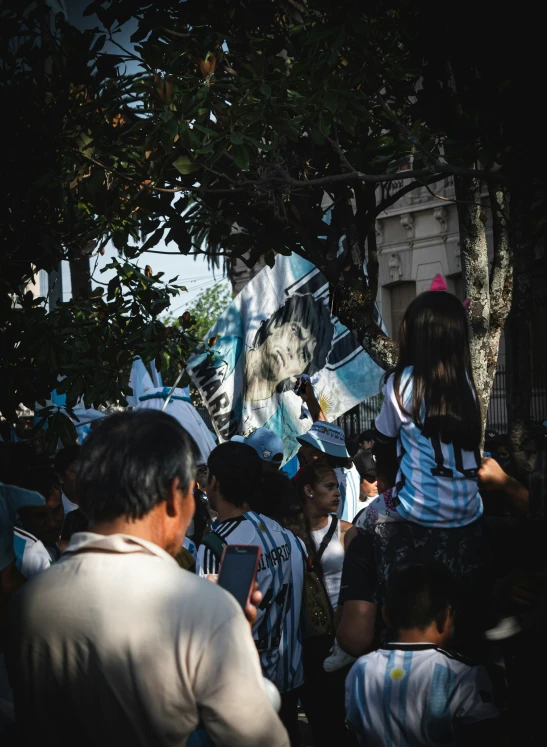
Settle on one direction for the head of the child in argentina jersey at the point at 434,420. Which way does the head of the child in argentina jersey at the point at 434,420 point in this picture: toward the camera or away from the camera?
away from the camera

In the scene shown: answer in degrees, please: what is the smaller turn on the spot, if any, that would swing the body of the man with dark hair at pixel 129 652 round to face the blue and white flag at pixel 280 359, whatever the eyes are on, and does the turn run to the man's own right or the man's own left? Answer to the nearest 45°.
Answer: approximately 45° to the man's own left

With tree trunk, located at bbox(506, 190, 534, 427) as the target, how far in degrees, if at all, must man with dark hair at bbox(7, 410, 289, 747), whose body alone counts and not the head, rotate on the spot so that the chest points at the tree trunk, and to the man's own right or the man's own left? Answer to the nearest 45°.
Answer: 0° — they already face it

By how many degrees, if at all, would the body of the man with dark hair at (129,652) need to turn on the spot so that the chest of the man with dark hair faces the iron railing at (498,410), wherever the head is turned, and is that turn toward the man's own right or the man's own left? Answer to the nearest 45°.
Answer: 0° — they already face it

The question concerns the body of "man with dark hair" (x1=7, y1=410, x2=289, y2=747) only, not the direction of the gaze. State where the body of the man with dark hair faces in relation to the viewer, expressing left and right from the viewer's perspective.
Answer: facing away from the viewer and to the right of the viewer

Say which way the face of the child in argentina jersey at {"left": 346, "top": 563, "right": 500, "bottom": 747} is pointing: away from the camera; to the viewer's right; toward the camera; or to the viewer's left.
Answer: away from the camera

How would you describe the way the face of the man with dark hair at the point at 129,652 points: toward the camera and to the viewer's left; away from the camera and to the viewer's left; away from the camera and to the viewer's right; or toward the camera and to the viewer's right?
away from the camera and to the viewer's right

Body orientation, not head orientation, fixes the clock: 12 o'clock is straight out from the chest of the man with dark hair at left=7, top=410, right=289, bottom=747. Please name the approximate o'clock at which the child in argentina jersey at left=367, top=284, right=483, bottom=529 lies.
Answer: The child in argentina jersey is roughly at 12 o'clock from the man with dark hair.
